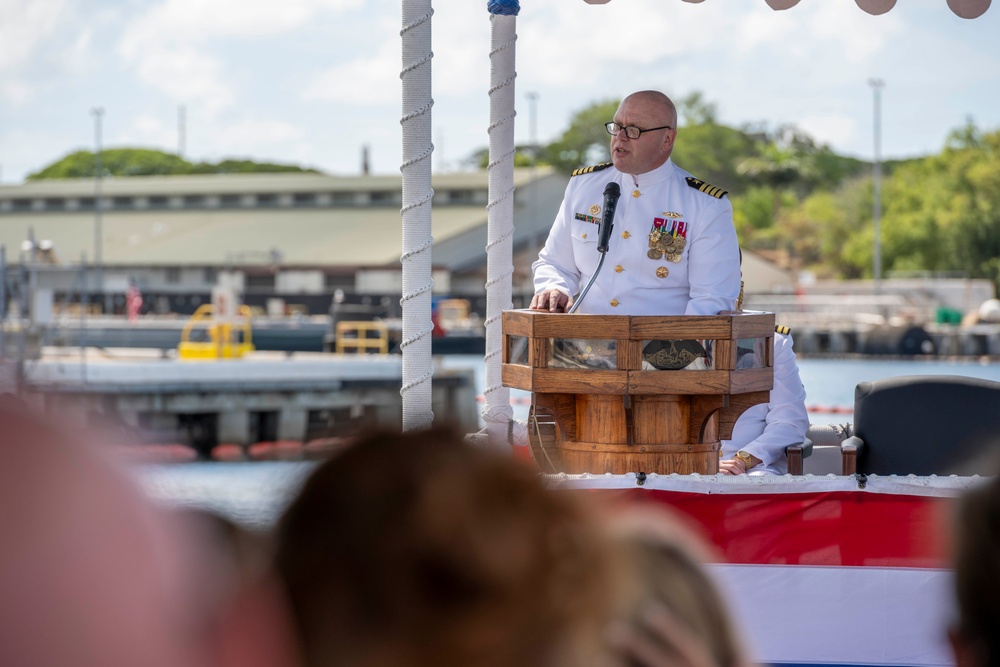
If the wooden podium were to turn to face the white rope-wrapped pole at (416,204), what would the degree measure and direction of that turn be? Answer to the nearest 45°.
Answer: approximately 135° to its right

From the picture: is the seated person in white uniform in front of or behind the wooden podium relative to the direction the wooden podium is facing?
behind

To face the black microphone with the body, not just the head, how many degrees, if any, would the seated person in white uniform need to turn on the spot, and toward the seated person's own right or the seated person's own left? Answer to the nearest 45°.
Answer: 0° — they already face it

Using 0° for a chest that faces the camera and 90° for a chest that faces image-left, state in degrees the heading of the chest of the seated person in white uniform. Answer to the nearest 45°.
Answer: approximately 45°

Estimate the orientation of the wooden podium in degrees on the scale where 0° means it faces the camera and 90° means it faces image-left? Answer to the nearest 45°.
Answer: approximately 0°

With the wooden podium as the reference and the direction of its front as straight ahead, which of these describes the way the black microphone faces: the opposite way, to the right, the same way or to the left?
the opposite way

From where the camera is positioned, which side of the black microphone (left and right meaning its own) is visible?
back
